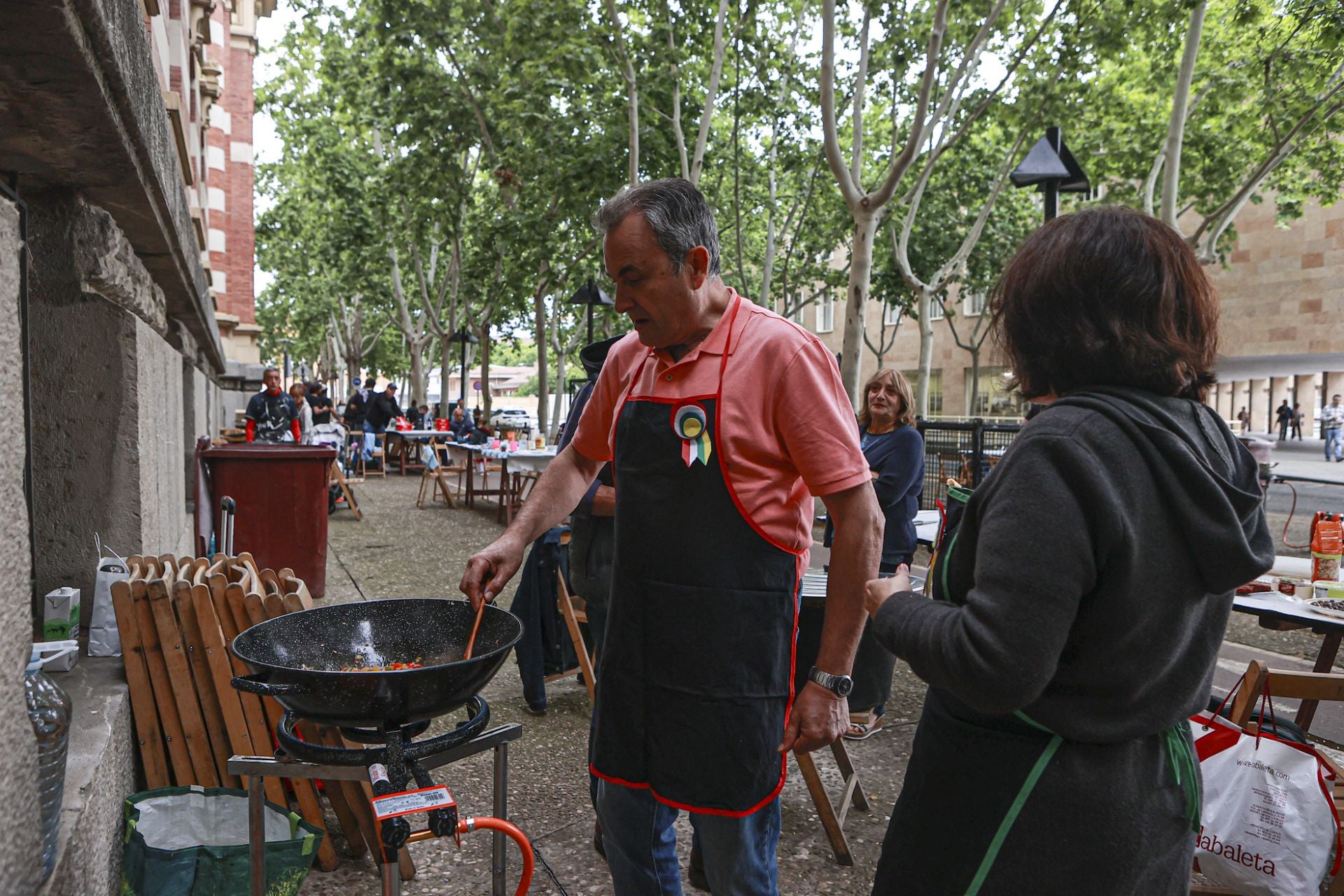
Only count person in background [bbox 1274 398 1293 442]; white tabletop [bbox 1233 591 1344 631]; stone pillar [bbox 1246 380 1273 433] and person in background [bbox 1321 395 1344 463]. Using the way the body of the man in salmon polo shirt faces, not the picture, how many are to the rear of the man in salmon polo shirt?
4

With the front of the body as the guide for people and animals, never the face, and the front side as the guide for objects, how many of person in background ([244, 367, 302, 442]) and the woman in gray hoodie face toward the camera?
1

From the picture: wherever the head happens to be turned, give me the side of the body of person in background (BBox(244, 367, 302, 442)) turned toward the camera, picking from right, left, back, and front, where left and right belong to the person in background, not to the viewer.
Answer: front

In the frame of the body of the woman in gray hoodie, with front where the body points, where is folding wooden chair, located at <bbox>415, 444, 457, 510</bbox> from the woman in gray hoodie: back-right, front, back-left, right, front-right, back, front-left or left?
front

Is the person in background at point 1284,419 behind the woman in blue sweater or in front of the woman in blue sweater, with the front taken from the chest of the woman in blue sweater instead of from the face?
behind

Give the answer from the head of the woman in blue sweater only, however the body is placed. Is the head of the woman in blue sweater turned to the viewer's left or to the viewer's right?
to the viewer's left

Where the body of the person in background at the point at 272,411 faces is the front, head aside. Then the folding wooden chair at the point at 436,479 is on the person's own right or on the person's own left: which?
on the person's own left

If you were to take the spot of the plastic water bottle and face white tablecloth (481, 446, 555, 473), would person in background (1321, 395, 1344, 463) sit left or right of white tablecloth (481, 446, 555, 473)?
right

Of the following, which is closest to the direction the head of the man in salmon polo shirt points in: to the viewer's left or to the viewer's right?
to the viewer's left

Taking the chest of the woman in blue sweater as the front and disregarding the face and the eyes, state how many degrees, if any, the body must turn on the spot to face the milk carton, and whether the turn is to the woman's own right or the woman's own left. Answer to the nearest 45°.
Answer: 0° — they already face it

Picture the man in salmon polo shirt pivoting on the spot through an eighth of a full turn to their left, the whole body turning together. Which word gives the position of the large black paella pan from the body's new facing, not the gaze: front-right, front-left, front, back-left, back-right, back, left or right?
right

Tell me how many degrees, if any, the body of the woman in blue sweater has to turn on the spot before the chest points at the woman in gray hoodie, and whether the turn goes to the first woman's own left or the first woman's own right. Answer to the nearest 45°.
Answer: approximately 45° to the first woman's own left

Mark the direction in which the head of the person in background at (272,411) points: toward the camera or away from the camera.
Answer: toward the camera

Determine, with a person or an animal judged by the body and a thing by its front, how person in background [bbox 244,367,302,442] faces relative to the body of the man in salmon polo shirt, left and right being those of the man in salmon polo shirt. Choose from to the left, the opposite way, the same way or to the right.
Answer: to the left

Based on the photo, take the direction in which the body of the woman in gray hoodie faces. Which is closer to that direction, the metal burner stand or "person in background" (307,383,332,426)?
the person in background

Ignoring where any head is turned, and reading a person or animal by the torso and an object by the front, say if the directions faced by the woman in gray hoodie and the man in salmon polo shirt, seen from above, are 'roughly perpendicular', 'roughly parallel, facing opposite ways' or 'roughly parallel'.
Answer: roughly perpendicular

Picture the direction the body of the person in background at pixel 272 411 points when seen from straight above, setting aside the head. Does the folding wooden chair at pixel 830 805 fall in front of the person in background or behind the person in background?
in front

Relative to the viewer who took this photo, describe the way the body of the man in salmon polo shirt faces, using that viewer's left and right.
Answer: facing the viewer and to the left of the viewer

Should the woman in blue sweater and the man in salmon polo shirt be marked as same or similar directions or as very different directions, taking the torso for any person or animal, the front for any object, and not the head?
same or similar directions
